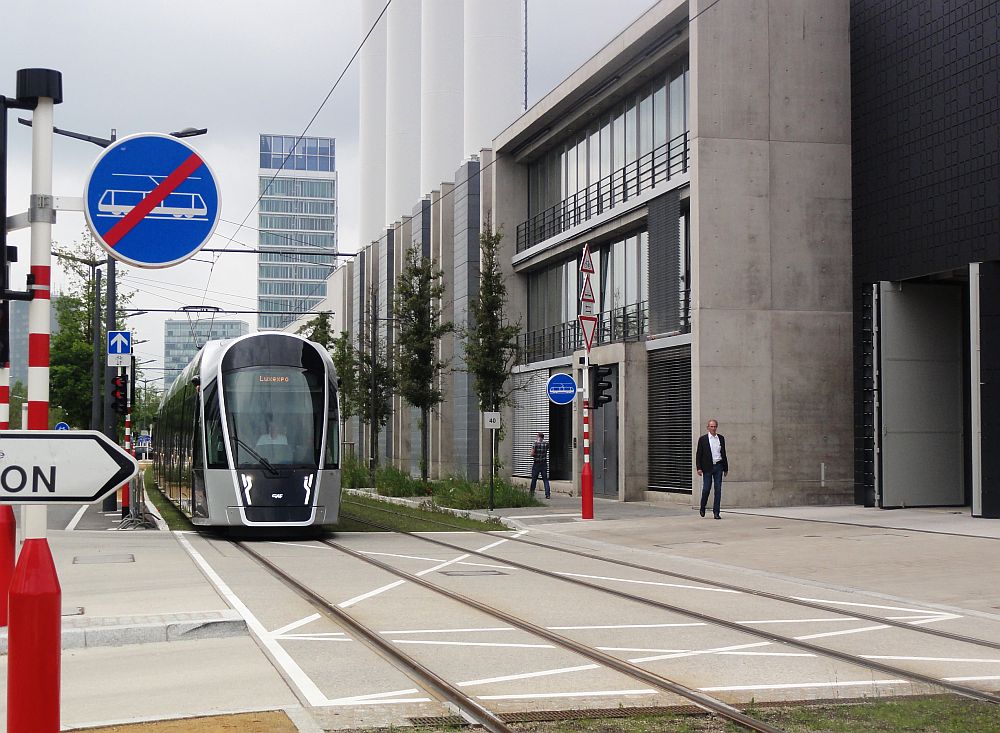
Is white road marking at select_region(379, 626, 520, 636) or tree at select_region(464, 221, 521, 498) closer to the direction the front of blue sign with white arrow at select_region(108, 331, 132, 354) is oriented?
the white road marking

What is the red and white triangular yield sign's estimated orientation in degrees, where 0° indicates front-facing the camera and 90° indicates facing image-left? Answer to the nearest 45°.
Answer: approximately 315°

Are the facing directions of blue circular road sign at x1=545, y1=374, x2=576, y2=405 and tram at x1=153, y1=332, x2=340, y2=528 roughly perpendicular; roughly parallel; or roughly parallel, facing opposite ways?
roughly parallel

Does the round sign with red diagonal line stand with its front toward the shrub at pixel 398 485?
no

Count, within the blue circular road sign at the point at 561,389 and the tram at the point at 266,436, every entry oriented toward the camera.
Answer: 2

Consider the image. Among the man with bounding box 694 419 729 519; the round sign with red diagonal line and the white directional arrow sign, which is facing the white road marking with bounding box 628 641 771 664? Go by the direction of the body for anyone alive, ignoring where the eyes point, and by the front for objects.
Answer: the man

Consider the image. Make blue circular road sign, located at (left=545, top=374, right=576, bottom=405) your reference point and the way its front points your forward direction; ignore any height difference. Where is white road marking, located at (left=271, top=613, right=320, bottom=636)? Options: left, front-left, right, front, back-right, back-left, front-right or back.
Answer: front

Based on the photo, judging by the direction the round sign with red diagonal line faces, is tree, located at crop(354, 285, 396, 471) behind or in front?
behind

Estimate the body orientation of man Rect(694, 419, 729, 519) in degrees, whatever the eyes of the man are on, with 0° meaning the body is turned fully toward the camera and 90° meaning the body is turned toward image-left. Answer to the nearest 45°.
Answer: approximately 0°

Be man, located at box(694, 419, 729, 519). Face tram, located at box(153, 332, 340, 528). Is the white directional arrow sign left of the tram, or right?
left

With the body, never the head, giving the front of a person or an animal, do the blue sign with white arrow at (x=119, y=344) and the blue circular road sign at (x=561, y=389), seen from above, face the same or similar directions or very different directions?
same or similar directions

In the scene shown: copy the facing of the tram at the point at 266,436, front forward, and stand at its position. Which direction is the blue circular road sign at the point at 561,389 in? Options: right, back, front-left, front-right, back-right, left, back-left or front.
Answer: front-left

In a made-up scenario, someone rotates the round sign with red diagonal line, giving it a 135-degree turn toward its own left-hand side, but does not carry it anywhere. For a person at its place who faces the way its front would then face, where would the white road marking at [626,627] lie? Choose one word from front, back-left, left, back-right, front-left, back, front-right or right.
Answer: front

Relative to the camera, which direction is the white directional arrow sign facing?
toward the camera

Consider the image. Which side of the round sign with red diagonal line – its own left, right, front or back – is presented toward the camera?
front

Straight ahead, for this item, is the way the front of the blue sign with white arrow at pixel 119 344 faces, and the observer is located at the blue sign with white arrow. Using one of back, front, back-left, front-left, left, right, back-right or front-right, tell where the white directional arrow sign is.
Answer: front

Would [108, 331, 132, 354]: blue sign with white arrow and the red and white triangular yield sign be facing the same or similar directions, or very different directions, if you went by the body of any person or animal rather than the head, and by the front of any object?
same or similar directions

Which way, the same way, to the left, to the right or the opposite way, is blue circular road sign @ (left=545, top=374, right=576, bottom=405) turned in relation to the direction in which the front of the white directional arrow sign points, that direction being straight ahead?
the same way
